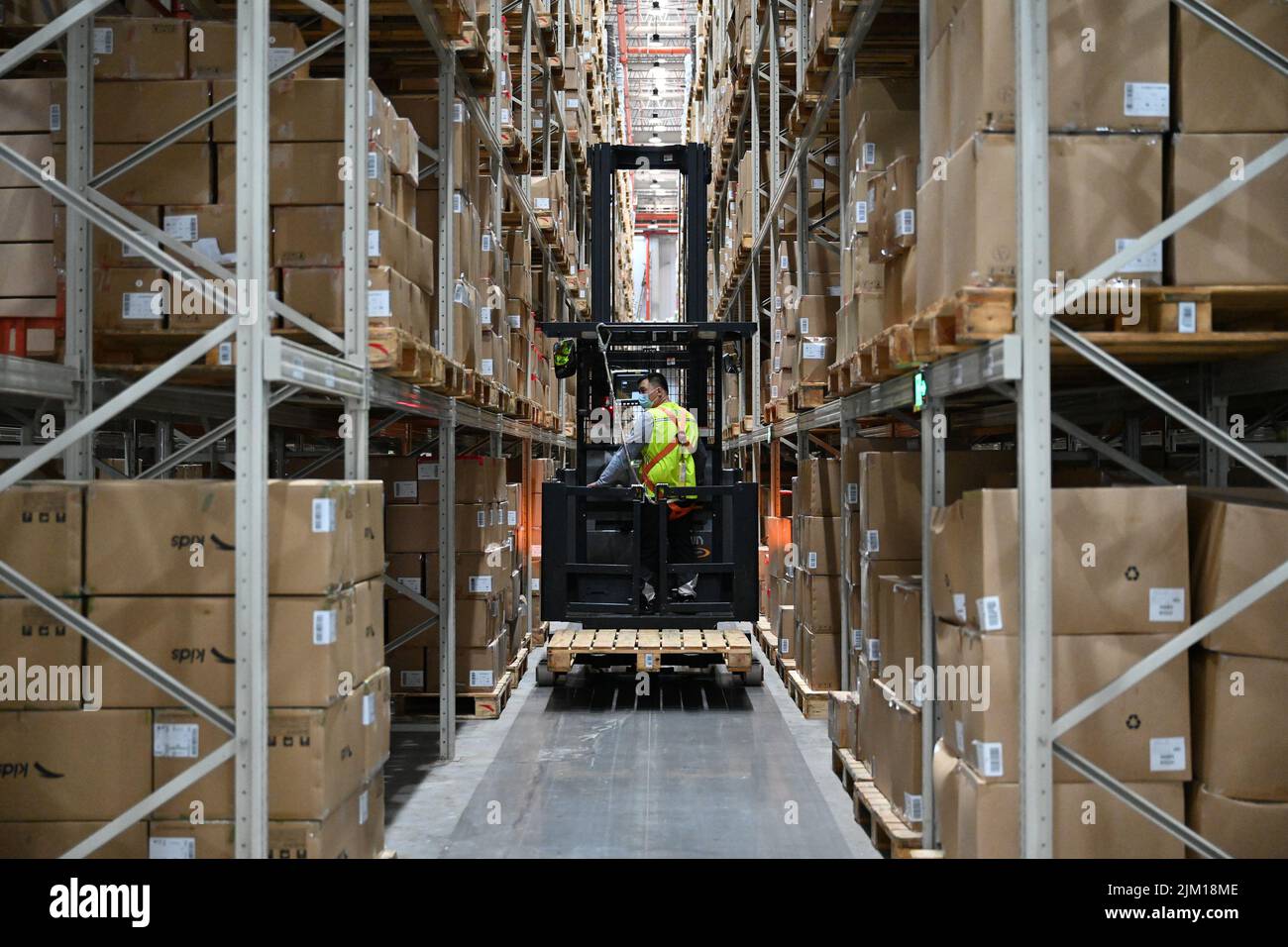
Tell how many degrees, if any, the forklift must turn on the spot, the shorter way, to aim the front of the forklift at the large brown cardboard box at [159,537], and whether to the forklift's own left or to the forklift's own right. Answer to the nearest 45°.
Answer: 0° — it already faces it

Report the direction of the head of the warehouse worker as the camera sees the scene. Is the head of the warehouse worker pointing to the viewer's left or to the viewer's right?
to the viewer's left

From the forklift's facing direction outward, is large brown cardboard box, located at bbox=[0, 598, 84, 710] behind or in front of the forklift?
in front

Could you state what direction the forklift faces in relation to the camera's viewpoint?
facing the viewer
